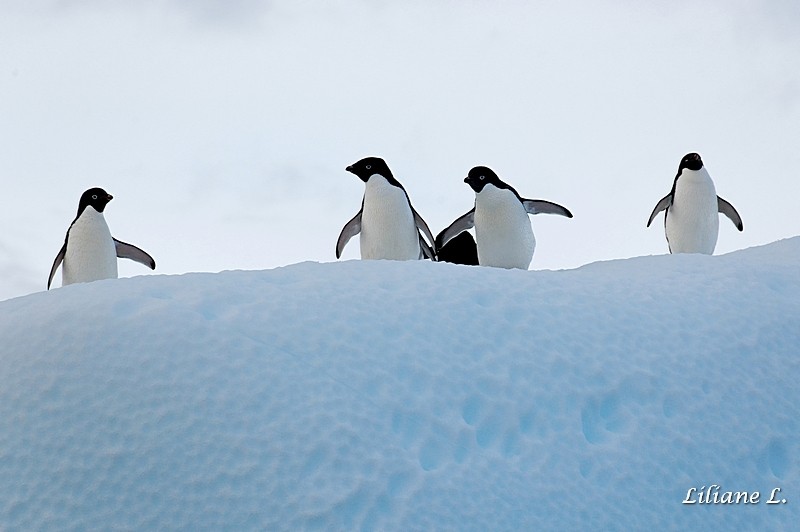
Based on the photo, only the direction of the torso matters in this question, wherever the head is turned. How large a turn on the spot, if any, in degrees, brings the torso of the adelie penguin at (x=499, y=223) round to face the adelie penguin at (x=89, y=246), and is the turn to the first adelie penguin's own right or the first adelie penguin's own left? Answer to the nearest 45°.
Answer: approximately 45° to the first adelie penguin's own right

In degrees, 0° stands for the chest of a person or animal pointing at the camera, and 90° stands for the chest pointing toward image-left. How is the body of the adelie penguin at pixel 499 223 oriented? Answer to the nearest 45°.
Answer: approximately 45°

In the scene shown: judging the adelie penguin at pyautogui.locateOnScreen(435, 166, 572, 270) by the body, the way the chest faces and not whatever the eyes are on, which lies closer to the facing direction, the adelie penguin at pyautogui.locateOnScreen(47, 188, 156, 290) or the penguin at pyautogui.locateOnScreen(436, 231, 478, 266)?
the adelie penguin

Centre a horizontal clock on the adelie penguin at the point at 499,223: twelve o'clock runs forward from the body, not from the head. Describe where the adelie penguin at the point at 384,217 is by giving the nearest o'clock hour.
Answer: the adelie penguin at the point at 384,217 is roughly at 2 o'clock from the adelie penguin at the point at 499,223.

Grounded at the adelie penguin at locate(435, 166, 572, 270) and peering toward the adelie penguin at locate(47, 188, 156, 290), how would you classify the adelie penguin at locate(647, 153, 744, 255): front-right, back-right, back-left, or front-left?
back-right

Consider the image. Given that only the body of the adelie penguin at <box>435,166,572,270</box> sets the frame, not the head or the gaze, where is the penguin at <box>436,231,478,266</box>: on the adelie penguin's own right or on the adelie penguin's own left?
on the adelie penguin's own right

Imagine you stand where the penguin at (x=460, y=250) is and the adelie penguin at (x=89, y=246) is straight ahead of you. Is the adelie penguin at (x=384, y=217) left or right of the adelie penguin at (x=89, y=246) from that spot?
left

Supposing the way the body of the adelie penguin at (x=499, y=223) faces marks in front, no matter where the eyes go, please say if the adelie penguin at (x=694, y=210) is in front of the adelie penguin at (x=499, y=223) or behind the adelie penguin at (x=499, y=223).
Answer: behind
